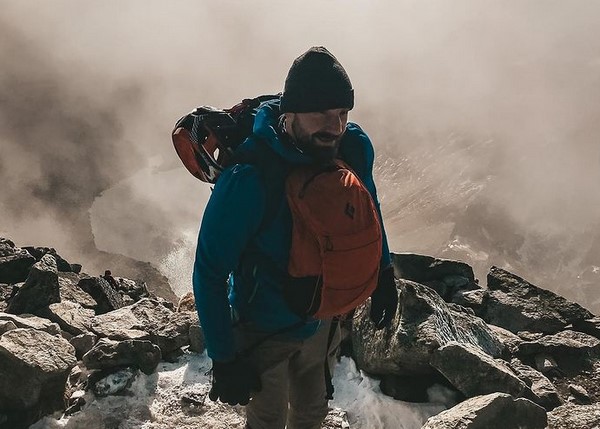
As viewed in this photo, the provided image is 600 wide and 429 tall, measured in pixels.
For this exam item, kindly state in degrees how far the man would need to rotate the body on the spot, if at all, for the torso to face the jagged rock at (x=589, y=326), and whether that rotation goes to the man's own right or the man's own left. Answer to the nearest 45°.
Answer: approximately 90° to the man's own left

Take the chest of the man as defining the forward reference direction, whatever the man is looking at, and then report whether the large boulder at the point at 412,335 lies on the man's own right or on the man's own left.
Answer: on the man's own left

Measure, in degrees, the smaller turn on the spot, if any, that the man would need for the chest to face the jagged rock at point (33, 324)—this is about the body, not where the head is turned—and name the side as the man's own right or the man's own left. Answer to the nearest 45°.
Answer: approximately 180°

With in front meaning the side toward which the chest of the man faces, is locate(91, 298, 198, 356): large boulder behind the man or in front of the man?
behind

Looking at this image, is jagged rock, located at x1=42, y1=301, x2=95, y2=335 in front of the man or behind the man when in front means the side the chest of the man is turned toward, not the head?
behind

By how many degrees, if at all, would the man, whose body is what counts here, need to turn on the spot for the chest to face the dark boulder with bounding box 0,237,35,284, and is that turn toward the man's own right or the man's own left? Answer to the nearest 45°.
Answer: approximately 180°

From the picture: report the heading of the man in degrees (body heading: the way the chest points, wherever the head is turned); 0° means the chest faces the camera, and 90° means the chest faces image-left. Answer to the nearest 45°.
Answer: approximately 315°

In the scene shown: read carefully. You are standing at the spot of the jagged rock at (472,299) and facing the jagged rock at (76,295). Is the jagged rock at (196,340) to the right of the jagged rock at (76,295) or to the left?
left
